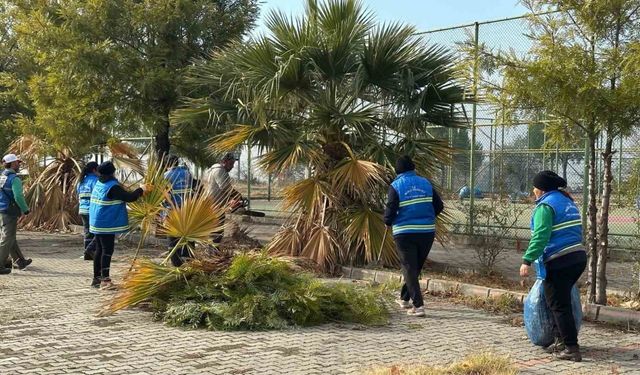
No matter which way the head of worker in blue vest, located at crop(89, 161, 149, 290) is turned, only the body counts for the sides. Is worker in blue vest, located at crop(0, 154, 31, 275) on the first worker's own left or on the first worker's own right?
on the first worker's own left

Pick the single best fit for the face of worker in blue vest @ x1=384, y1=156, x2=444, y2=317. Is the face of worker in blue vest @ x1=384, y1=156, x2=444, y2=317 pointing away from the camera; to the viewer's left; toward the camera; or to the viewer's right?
away from the camera

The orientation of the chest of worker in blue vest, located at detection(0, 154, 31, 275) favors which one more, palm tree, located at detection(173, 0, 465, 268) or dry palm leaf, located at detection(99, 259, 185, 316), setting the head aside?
the palm tree

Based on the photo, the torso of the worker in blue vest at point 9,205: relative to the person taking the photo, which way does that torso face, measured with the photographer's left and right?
facing to the right of the viewer

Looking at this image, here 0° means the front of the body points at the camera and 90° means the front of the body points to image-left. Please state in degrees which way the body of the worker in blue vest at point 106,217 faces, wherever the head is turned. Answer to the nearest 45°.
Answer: approximately 225°

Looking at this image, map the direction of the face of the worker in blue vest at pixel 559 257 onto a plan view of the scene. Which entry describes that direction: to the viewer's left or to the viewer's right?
to the viewer's left

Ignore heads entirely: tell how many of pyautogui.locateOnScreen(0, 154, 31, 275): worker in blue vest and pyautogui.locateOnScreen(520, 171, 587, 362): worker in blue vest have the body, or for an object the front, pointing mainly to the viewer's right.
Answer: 1

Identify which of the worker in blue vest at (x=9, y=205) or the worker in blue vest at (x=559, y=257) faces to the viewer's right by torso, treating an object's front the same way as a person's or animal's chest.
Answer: the worker in blue vest at (x=9, y=205)

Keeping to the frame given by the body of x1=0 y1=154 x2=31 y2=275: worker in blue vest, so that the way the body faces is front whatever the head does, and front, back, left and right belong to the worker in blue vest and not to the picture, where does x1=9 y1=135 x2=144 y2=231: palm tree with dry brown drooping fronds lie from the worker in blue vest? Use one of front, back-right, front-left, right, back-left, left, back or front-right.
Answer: left

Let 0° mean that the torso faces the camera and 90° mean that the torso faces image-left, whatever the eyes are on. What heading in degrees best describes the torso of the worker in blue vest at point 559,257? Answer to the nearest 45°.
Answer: approximately 135°

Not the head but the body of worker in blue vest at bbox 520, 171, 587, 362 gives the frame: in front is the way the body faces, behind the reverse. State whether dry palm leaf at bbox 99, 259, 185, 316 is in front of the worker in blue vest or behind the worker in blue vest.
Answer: in front
